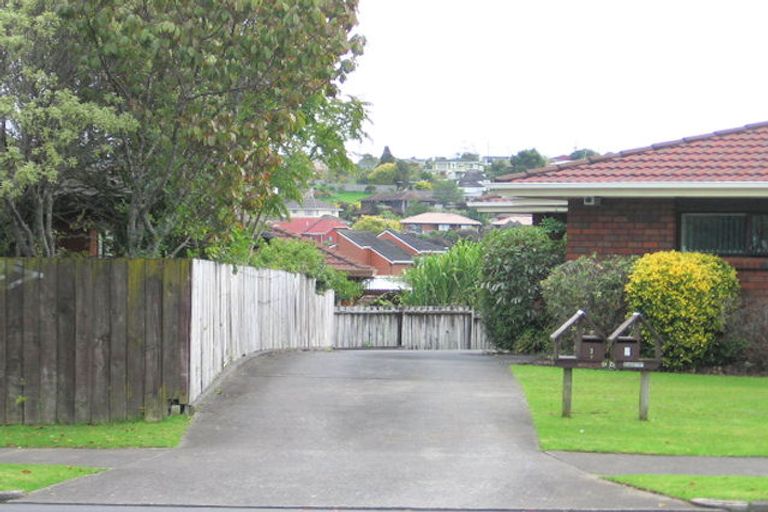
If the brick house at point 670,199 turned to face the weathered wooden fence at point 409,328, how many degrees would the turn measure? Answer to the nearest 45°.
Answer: approximately 135° to its right

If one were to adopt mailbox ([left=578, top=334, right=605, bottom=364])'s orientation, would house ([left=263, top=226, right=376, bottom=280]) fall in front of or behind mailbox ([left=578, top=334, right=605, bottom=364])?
behind

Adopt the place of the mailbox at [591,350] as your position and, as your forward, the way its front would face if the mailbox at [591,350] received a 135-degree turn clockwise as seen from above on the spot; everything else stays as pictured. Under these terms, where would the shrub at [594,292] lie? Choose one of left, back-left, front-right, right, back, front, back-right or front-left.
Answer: front-right

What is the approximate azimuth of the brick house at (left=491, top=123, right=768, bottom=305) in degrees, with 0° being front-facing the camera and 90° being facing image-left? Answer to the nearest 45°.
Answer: approximately 0°

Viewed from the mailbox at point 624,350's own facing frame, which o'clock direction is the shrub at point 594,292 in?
The shrub is roughly at 6 o'clock from the mailbox.

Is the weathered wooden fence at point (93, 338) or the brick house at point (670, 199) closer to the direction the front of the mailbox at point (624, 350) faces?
the weathered wooden fence

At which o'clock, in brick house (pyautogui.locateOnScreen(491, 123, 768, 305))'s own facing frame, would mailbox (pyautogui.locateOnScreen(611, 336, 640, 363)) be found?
The mailbox is roughly at 12 o'clock from the brick house.

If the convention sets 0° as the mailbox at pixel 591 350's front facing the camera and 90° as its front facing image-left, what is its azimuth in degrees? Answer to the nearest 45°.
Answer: approximately 0°
